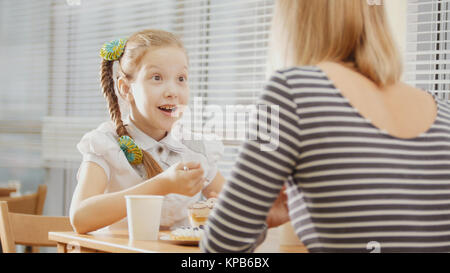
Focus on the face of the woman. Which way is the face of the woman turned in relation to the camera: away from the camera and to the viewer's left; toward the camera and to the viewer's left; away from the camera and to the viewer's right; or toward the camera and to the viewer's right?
away from the camera and to the viewer's left

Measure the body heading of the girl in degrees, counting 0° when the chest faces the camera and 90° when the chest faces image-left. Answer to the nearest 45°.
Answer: approximately 315°
